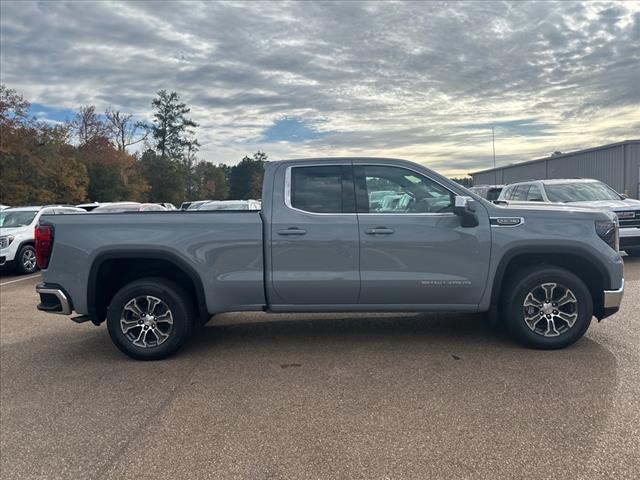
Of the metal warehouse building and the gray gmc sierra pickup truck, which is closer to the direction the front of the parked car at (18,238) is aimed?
the gray gmc sierra pickup truck

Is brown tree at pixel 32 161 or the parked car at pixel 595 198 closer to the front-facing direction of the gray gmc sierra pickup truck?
the parked car

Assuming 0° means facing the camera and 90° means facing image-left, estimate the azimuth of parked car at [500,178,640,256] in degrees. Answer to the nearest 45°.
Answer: approximately 315°

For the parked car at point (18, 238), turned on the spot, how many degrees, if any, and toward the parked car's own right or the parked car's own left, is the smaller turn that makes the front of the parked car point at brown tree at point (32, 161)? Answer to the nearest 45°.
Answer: approximately 135° to the parked car's own right

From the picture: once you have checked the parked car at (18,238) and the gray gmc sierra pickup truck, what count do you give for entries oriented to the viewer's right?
1

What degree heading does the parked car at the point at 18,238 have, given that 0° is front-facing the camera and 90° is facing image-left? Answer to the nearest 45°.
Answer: approximately 45°

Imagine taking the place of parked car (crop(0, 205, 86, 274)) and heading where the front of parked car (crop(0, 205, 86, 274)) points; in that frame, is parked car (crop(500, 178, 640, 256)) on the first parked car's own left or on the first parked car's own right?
on the first parked car's own left

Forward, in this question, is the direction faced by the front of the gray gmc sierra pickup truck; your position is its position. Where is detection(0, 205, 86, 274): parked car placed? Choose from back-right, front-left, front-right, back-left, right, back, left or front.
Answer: back-left

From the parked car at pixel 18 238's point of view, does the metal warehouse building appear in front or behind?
behind

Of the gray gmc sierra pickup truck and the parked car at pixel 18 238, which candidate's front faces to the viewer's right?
the gray gmc sierra pickup truck

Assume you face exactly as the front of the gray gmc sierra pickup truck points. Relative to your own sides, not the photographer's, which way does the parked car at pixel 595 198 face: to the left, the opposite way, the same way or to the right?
to the right

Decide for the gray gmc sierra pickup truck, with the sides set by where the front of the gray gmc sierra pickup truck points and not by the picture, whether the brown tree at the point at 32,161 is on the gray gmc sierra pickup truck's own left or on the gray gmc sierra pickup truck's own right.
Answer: on the gray gmc sierra pickup truck's own left

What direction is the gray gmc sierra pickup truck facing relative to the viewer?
to the viewer's right

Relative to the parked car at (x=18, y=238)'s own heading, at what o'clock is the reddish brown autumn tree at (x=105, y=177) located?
The reddish brown autumn tree is roughly at 5 o'clock from the parked car.

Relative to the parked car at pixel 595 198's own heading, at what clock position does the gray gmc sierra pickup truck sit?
The gray gmc sierra pickup truck is roughly at 2 o'clock from the parked car.
